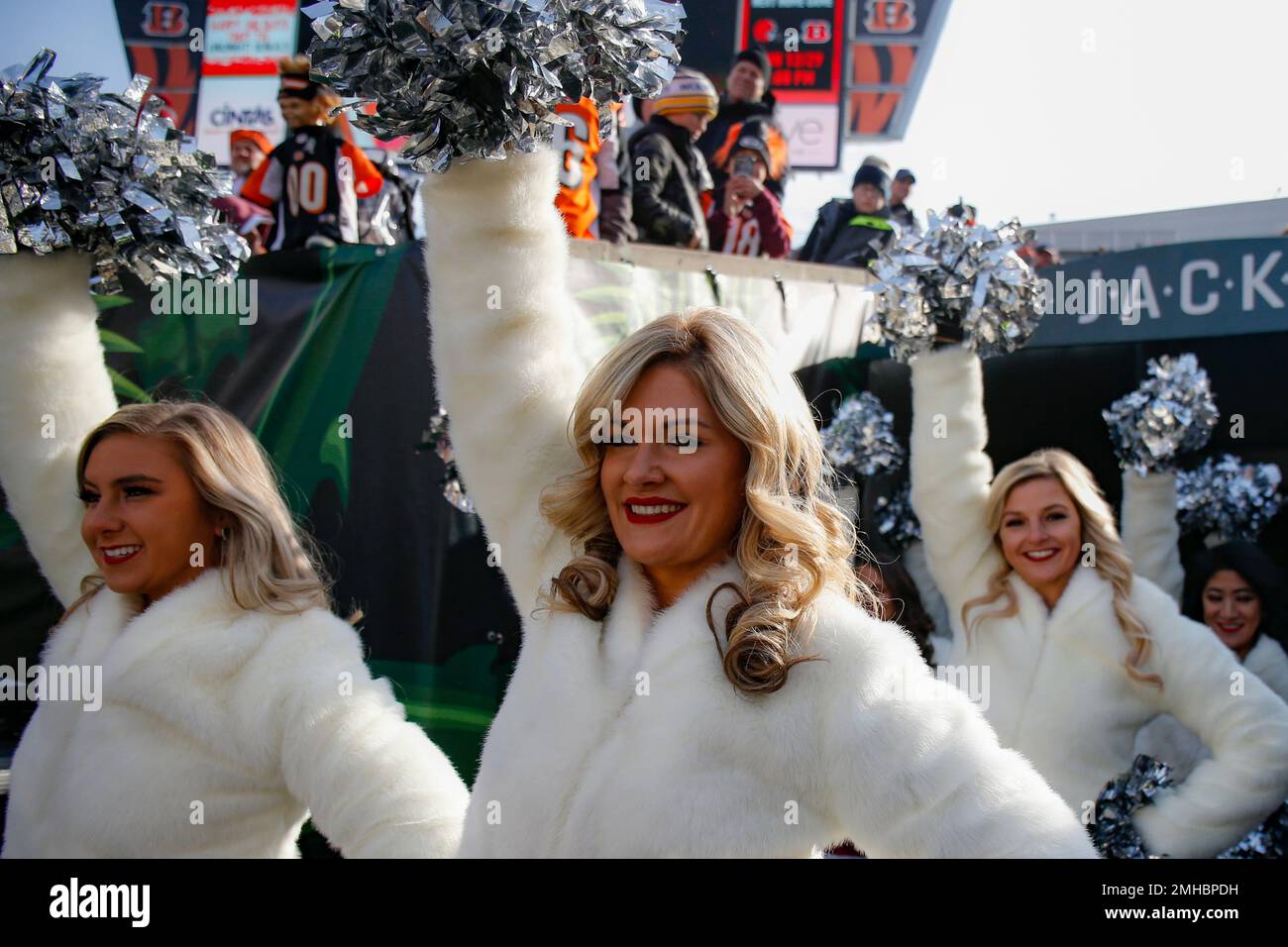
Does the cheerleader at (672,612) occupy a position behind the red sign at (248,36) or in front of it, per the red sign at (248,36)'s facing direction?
in front

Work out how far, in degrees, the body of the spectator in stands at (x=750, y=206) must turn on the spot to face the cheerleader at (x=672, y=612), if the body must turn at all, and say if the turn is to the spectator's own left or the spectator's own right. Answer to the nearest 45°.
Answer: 0° — they already face them

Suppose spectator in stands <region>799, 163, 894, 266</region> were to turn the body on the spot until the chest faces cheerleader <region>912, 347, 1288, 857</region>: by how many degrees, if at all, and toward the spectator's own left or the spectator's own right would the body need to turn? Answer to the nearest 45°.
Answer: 0° — they already face them

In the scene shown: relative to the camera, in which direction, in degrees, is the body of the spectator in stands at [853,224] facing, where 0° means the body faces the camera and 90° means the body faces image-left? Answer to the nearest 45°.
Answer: approximately 0°

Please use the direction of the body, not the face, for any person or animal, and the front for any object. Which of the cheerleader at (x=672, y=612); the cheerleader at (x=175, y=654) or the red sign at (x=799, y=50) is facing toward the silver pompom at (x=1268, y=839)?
the red sign

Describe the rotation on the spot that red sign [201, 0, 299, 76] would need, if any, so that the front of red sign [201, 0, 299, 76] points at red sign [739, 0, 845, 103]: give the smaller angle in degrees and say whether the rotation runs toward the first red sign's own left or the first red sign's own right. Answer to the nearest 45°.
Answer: approximately 90° to the first red sign's own left

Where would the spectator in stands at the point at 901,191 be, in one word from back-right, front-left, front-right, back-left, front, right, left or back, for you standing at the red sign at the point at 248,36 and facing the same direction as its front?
front-left

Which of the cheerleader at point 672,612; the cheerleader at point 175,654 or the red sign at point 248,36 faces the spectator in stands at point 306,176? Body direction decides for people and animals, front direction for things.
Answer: the red sign
